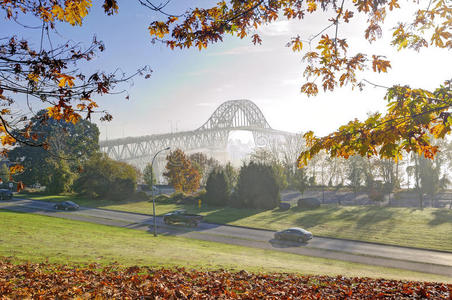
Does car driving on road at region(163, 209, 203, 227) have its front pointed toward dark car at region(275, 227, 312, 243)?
yes

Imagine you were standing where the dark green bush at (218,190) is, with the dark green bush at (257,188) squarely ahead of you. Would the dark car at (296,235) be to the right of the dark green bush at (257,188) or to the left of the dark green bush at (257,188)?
right
